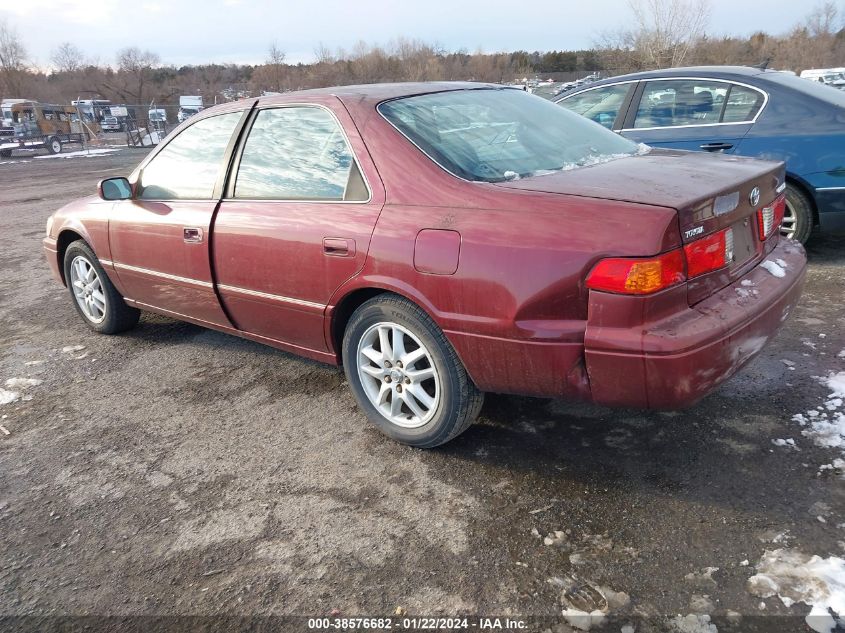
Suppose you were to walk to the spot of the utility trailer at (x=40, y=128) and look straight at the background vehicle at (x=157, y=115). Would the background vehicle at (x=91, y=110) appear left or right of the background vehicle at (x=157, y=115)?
left

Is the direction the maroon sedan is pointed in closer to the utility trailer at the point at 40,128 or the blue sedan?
the utility trailer

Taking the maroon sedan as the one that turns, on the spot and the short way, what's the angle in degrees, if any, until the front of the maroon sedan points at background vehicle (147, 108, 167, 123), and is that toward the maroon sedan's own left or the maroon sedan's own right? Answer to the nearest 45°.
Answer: approximately 45° to the maroon sedan's own right

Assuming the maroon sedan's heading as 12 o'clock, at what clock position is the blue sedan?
The blue sedan is roughly at 3 o'clock from the maroon sedan.

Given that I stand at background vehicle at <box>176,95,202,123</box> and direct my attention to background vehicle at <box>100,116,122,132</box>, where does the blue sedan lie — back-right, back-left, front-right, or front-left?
back-left

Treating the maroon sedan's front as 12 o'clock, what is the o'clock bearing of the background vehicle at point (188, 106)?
The background vehicle is roughly at 1 o'clock from the maroon sedan.

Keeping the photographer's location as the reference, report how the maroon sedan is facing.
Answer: facing away from the viewer and to the left of the viewer
